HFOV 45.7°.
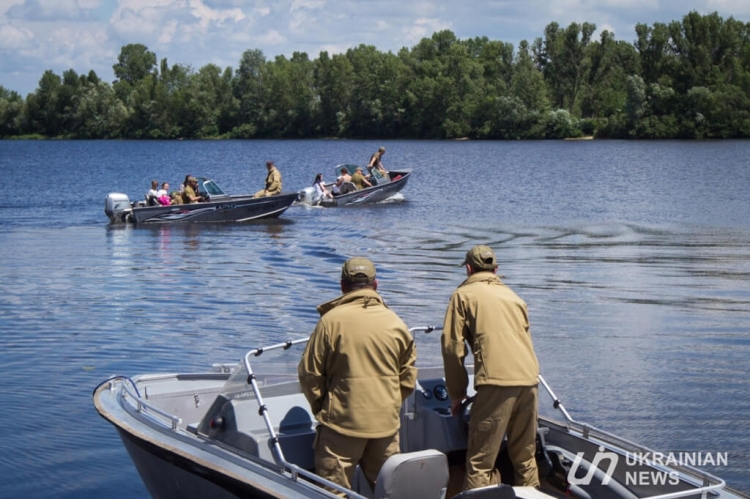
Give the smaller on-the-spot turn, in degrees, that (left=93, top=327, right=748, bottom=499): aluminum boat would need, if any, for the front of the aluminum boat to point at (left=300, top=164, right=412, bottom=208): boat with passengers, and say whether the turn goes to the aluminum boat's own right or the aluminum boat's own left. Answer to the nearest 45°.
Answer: approximately 45° to the aluminum boat's own right

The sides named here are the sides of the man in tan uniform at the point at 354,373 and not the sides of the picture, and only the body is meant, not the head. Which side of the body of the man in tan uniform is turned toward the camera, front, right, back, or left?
back

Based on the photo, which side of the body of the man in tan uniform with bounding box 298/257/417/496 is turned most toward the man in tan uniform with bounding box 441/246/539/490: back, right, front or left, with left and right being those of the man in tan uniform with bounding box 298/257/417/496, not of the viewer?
right

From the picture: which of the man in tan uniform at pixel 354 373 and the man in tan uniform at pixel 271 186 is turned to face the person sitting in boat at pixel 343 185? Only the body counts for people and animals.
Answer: the man in tan uniform at pixel 354 373

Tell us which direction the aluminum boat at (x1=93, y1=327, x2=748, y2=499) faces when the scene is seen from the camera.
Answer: facing away from the viewer and to the left of the viewer

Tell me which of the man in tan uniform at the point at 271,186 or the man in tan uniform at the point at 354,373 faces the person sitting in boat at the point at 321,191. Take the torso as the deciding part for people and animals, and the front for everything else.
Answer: the man in tan uniform at the point at 354,373

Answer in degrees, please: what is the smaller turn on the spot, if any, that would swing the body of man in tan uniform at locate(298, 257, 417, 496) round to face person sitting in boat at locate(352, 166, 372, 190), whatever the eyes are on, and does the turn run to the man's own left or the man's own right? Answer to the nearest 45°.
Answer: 0° — they already face them

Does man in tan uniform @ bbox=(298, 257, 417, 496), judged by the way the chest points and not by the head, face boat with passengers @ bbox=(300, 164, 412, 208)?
yes

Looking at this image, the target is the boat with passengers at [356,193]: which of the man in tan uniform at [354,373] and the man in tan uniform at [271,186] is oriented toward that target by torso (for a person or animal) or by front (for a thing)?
the man in tan uniform at [354,373]

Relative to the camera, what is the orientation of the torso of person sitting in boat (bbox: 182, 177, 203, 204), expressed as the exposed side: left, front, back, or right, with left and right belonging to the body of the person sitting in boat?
right

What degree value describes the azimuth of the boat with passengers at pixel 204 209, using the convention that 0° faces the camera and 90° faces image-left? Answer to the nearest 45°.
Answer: approximately 270°

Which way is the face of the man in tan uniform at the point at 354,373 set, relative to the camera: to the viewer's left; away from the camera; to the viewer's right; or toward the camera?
away from the camera

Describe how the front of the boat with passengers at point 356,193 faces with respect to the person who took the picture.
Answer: facing away from the viewer and to the right of the viewer
